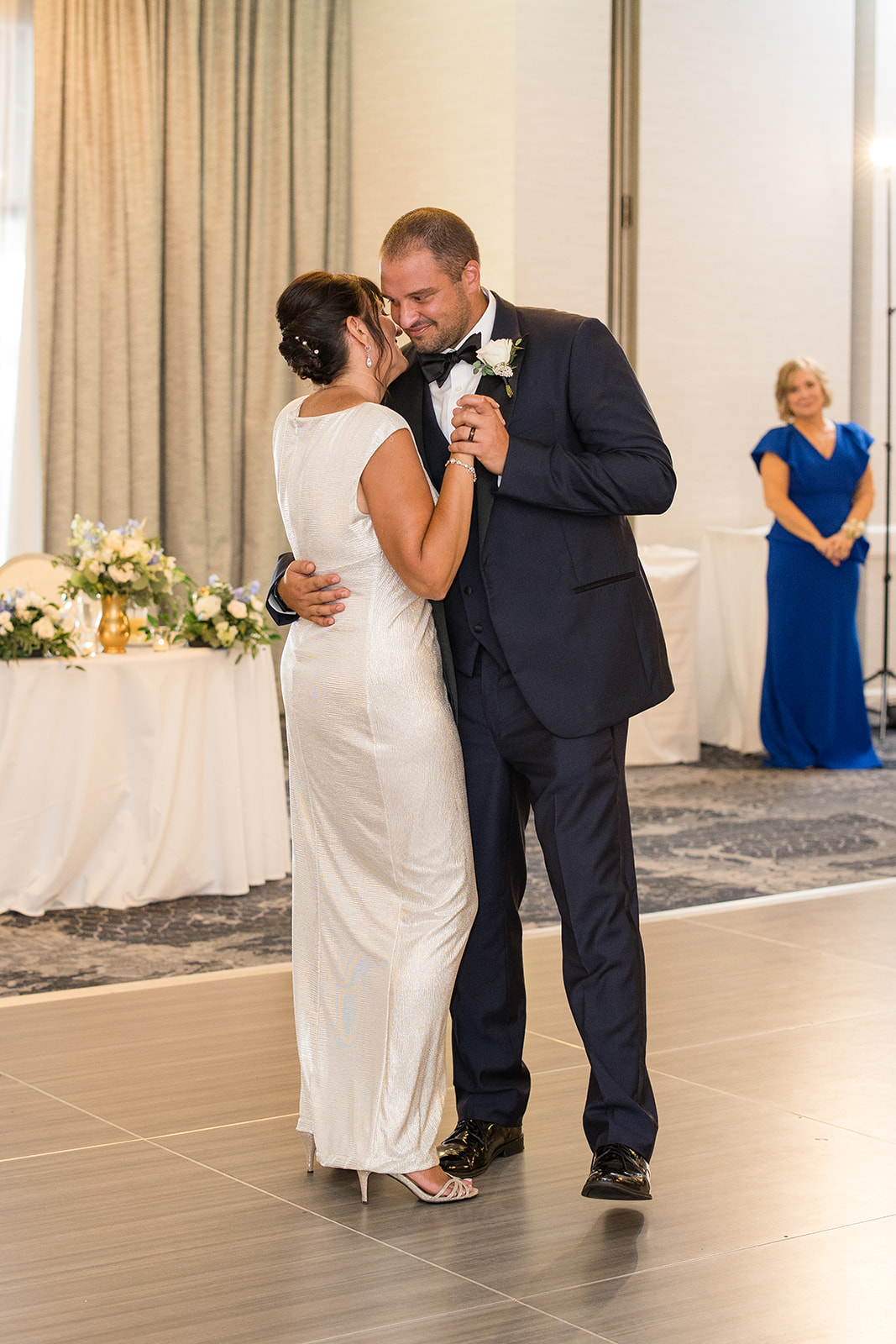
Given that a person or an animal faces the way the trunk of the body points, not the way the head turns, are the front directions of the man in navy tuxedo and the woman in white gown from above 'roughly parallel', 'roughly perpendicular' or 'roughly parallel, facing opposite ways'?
roughly parallel, facing opposite ways

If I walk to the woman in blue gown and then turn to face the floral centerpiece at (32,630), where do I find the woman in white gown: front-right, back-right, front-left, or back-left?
front-left

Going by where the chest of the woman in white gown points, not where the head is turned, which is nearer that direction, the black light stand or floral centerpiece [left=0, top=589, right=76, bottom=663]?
the black light stand

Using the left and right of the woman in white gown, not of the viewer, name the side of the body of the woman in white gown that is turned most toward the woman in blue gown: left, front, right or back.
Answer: front

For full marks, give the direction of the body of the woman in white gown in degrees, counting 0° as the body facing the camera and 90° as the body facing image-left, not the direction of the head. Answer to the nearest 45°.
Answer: approximately 225°

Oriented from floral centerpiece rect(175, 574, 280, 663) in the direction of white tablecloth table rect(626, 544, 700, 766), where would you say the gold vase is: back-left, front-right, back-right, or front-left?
back-left

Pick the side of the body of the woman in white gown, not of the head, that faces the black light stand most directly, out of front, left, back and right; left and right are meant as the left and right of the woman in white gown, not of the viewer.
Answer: front

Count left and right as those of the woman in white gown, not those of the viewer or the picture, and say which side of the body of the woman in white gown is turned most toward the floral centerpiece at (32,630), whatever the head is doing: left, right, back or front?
left

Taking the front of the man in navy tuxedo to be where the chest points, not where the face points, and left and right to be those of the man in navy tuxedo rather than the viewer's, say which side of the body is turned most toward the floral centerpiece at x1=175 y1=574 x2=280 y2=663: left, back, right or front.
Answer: right

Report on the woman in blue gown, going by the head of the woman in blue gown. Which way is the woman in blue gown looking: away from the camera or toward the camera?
toward the camera

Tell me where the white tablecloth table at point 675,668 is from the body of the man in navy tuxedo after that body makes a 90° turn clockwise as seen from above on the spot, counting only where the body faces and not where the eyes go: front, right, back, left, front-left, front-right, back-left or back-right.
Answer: front-right

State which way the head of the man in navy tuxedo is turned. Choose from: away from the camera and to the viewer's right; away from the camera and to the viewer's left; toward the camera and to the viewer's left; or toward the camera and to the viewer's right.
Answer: toward the camera and to the viewer's left
